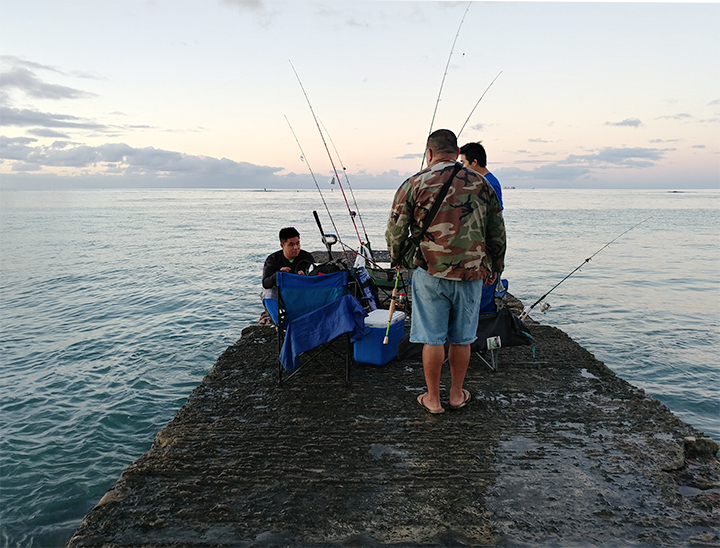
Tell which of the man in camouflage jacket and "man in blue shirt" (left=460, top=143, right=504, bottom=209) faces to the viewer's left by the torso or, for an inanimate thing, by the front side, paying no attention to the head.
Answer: the man in blue shirt

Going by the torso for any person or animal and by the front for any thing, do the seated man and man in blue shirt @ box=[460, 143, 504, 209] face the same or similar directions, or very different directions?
very different directions

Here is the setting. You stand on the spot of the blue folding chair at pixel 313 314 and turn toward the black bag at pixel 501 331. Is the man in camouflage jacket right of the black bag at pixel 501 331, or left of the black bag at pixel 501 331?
right

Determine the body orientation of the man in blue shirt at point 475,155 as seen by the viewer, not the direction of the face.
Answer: to the viewer's left

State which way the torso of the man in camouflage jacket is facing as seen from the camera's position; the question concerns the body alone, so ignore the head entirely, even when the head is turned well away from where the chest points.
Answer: away from the camera

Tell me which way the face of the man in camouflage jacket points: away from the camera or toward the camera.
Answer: away from the camera

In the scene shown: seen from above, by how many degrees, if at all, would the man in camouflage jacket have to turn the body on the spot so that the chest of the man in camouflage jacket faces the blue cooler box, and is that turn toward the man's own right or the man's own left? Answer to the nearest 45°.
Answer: approximately 45° to the man's own left

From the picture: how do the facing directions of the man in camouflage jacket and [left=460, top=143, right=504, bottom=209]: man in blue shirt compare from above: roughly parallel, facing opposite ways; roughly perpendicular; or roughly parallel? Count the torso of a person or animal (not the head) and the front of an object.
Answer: roughly perpendicular

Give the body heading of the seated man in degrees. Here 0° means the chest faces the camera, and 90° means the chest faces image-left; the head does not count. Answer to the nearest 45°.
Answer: approximately 315°
